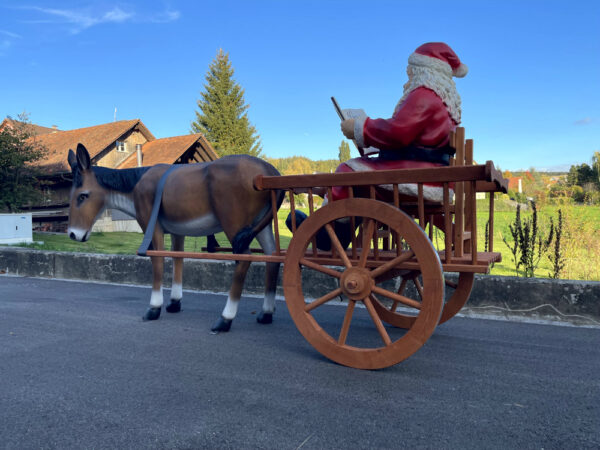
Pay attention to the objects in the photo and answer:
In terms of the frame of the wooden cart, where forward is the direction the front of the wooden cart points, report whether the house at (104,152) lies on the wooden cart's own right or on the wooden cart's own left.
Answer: on the wooden cart's own right

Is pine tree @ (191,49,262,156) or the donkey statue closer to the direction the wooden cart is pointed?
the donkey statue

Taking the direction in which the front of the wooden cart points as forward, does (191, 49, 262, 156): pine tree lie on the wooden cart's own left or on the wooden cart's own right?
on the wooden cart's own right

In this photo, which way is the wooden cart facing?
to the viewer's left

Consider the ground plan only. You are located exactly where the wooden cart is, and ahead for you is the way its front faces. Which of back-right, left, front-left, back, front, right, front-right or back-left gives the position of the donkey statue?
front-right

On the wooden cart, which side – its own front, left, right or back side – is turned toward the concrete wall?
right
